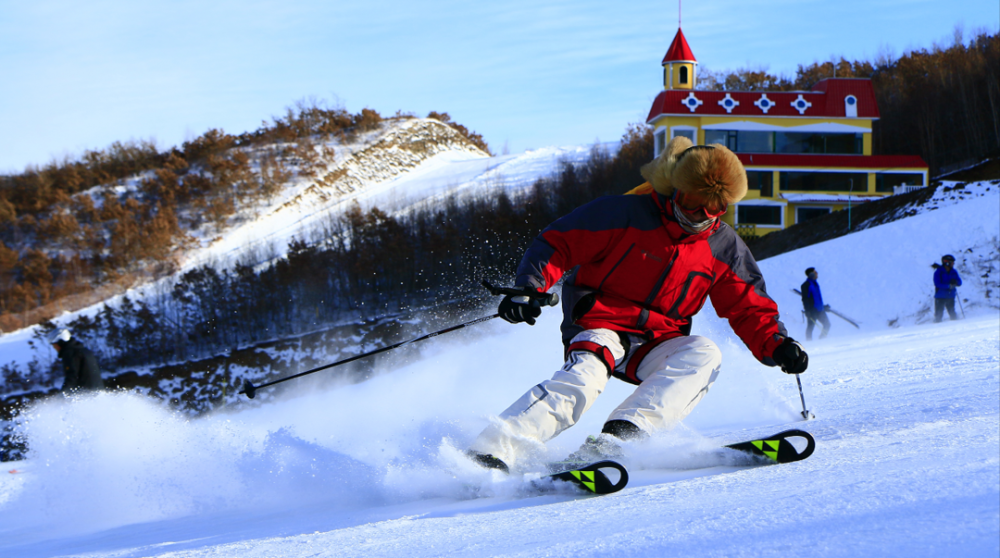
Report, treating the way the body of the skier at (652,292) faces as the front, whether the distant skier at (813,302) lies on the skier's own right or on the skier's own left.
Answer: on the skier's own left

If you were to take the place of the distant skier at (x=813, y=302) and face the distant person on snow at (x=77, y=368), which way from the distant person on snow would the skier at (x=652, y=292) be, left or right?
left

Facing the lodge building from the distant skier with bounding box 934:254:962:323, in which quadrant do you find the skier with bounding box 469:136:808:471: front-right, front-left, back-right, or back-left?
back-left

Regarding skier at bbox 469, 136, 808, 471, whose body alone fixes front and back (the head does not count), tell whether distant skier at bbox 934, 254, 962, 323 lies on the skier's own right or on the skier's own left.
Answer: on the skier's own left

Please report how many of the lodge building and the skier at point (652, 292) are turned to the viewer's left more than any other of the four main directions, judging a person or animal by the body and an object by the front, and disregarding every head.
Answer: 0

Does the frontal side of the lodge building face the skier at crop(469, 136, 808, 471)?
yes

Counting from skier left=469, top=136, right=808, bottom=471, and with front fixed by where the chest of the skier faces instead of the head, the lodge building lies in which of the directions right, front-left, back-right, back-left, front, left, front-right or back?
back-left

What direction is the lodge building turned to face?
toward the camera

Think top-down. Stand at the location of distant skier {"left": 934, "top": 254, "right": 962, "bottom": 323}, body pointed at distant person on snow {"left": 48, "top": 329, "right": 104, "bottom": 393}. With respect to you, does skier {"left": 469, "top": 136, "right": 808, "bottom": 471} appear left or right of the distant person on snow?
left

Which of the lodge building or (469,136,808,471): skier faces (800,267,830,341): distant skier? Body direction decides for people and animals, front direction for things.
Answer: the lodge building

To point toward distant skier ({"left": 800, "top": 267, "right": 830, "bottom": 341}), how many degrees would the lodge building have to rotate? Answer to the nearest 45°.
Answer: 0° — it already faces them

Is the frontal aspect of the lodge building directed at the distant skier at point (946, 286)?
yes

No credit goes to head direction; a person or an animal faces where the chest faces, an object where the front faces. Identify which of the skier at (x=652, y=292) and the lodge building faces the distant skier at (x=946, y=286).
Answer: the lodge building
